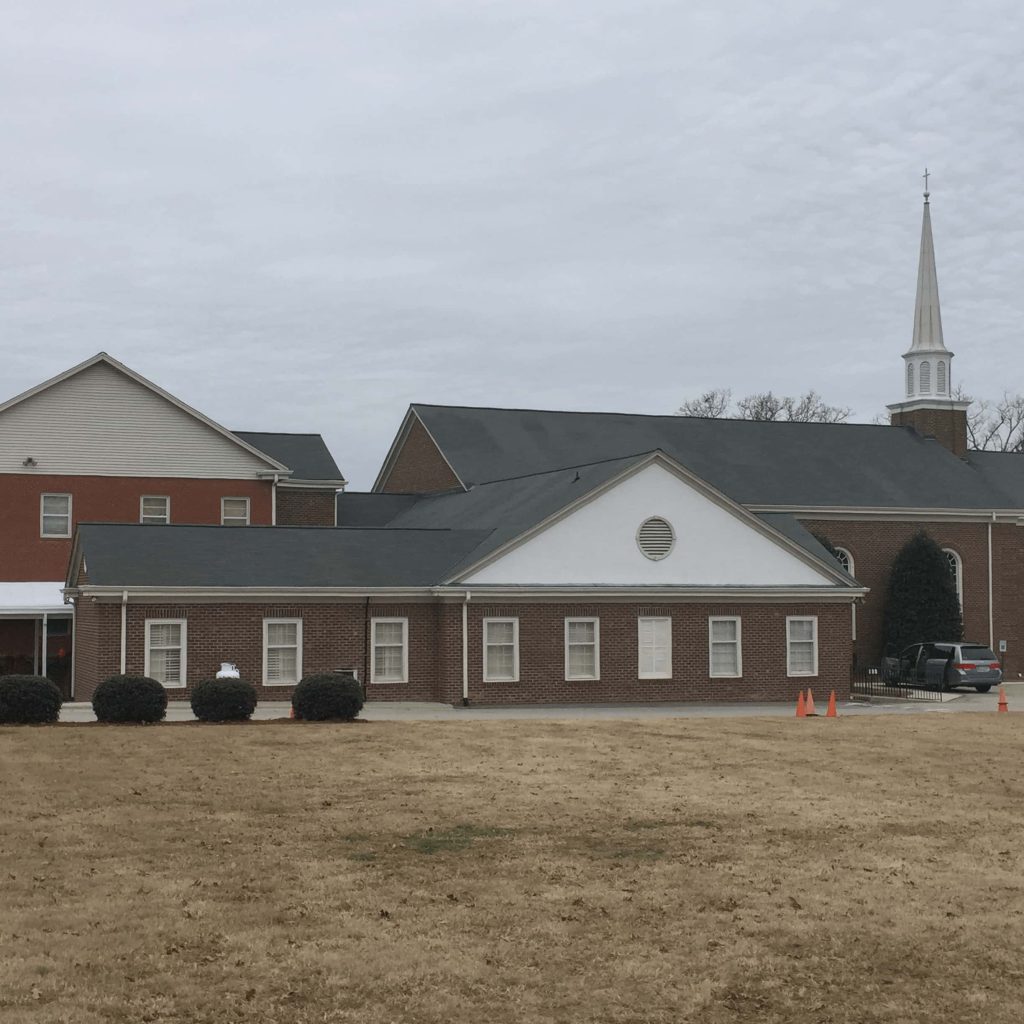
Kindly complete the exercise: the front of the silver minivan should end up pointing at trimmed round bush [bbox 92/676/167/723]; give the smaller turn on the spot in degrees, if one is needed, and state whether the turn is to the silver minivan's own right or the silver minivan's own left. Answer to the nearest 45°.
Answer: approximately 90° to the silver minivan's own left

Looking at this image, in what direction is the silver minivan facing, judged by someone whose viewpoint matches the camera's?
facing away from the viewer and to the left of the viewer

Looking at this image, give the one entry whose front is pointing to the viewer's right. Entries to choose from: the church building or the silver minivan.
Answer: the church building

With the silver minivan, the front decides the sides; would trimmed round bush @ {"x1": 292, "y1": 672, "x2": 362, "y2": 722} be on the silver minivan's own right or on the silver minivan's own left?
on the silver minivan's own left

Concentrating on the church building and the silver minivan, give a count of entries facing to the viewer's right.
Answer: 1
